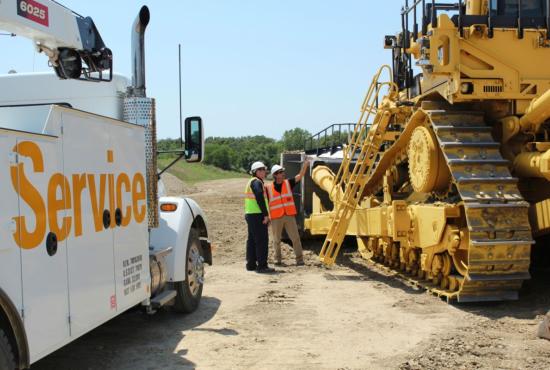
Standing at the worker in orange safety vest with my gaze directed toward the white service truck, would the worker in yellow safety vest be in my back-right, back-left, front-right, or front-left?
front-right

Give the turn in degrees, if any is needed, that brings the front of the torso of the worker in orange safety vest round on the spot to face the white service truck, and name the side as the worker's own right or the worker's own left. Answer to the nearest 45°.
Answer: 0° — they already face it

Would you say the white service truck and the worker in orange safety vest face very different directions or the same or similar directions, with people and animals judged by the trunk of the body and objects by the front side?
very different directions

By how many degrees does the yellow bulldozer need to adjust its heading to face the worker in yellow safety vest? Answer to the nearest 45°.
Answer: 0° — it already faces them

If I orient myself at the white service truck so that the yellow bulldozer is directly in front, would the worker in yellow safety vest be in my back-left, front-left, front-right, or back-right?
front-left

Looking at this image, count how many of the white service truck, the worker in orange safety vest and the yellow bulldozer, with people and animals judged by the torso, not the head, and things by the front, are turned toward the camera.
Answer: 1

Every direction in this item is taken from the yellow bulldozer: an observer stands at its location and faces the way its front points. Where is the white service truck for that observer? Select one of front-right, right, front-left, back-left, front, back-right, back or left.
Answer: left

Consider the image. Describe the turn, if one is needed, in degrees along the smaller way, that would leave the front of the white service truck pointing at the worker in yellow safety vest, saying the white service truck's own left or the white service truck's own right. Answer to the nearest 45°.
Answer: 0° — it already faces them

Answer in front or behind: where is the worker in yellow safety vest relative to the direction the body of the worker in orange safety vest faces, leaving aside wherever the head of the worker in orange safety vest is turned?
in front

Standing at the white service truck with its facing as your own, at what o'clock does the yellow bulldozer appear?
The yellow bulldozer is roughly at 1 o'clock from the white service truck.

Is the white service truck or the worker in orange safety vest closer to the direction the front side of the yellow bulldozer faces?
the worker in orange safety vest

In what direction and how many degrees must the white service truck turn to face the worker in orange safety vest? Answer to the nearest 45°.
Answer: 0° — it already faces them

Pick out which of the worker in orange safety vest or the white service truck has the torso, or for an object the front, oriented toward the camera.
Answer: the worker in orange safety vest

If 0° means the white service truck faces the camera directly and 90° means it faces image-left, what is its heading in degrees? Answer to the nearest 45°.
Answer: approximately 225°
